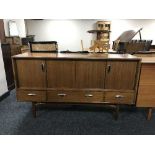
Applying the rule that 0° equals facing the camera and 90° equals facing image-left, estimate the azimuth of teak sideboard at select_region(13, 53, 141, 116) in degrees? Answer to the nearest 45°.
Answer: approximately 0°

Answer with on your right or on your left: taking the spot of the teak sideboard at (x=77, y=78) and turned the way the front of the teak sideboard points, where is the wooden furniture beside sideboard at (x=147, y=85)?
on your left

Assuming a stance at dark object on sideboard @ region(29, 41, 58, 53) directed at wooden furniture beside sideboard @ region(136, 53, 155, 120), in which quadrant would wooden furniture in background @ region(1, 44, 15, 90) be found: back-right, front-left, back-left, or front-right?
back-left

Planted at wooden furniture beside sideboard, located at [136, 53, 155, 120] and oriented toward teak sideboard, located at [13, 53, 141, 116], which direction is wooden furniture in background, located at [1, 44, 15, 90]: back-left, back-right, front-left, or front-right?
front-right

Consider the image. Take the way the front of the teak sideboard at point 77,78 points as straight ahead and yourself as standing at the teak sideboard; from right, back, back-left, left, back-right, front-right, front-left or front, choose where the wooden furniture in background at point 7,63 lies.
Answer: back-right
